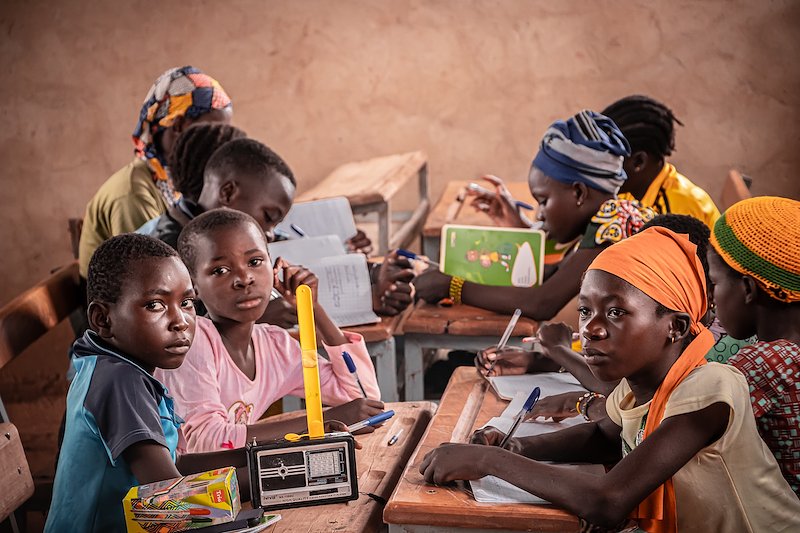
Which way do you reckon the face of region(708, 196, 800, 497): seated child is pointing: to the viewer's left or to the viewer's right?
to the viewer's left

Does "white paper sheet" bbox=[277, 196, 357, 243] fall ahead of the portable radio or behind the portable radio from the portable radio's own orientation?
behind

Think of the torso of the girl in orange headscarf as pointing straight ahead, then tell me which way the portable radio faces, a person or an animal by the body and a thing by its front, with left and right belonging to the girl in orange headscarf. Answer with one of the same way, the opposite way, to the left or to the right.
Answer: to the left

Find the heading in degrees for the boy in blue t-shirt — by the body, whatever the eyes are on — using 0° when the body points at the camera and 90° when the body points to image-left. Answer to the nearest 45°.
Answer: approximately 270°

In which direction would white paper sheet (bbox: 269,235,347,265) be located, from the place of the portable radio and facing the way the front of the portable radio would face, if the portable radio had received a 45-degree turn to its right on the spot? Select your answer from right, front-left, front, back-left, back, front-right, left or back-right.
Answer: back-right

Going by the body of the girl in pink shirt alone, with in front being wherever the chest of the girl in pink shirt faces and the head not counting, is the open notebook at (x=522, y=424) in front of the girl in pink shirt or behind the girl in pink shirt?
in front

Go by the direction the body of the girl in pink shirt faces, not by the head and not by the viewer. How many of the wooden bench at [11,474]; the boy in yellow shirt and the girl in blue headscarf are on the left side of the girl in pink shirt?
2

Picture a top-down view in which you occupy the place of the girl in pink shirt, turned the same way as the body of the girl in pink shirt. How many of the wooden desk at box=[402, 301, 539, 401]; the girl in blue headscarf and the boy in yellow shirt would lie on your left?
3

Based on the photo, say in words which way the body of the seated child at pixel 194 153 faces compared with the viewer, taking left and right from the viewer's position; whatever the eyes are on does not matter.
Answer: facing to the right of the viewer

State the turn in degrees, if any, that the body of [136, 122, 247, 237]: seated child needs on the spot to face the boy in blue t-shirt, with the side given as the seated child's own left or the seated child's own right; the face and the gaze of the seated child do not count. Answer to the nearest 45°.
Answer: approximately 90° to the seated child's own right

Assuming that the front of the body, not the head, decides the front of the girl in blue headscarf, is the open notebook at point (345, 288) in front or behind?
in front

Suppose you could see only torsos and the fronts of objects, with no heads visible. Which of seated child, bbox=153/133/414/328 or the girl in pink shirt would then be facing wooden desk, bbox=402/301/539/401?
the seated child

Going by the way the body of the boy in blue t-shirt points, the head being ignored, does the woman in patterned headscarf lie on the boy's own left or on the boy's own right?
on the boy's own left

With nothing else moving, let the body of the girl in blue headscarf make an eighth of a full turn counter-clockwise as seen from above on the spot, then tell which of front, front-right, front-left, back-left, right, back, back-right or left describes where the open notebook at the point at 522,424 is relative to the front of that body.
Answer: front-left
